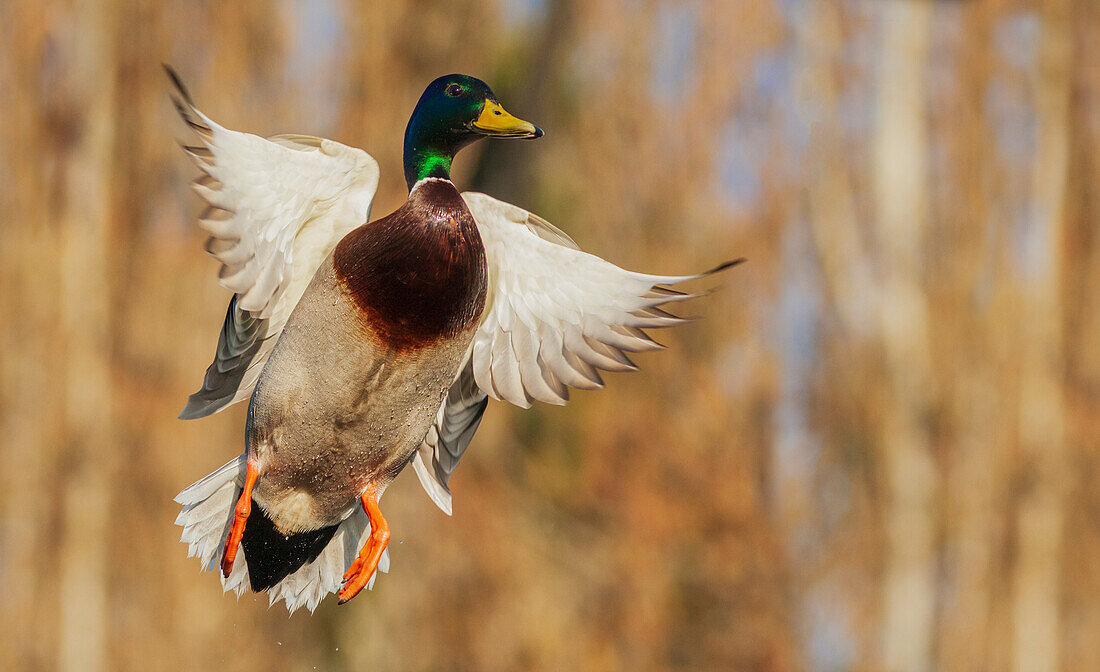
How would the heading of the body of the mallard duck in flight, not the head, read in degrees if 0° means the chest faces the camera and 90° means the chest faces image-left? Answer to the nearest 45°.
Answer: approximately 315°
